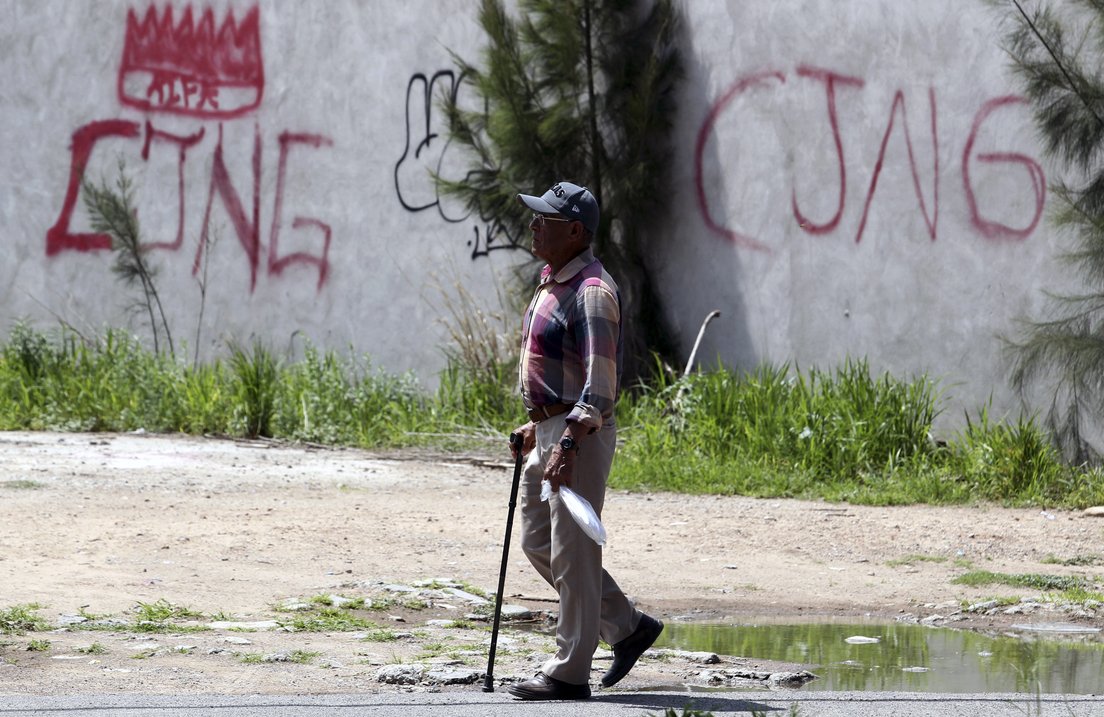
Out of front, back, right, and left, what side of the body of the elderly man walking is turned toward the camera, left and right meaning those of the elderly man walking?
left

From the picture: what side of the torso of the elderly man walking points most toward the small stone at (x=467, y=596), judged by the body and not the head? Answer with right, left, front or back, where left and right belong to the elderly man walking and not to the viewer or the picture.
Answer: right

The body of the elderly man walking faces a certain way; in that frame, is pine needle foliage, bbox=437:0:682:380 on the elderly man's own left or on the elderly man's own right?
on the elderly man's own right

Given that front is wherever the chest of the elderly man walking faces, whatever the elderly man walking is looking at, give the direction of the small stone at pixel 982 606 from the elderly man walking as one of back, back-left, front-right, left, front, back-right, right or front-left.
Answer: back-right

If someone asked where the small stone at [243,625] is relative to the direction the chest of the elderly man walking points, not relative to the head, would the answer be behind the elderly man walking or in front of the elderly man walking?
in front

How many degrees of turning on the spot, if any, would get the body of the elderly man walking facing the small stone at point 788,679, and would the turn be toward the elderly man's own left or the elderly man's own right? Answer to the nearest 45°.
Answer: approximately 135° to the elderly man's own right

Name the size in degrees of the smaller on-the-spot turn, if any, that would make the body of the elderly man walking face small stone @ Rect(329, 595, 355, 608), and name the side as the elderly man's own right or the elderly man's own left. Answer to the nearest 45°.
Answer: approximately 45° to the elderly man's own right

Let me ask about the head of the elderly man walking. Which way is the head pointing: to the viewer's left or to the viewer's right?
to the viewer's left
